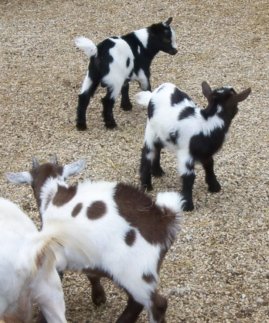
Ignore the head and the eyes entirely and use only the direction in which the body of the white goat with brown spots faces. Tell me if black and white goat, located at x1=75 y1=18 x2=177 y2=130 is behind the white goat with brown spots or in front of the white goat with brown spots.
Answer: in front

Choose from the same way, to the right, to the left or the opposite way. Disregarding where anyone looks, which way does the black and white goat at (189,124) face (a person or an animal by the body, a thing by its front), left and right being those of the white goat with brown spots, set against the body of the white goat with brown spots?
the opposite way

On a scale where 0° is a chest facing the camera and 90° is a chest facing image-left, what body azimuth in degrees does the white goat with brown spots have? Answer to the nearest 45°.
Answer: approximately 135°

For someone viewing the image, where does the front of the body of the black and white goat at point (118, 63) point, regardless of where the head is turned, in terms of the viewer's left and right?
facing away from the viewer and to the right of the viewer

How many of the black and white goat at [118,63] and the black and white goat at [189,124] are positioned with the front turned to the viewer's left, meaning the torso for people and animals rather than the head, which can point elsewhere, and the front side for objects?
0

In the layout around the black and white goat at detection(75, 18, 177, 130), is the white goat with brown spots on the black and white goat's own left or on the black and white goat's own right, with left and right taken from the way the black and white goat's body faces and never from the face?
on the black and white goat's own right

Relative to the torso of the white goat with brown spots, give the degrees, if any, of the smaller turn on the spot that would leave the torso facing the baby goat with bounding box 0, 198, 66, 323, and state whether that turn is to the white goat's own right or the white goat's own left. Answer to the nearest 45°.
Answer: approximately 90° to the white goat's own left
